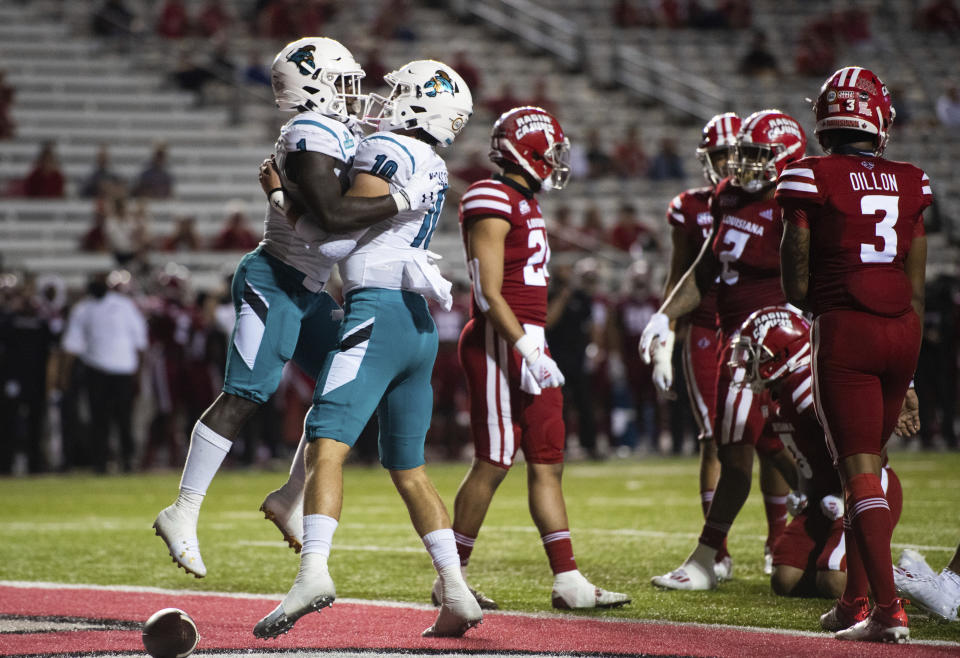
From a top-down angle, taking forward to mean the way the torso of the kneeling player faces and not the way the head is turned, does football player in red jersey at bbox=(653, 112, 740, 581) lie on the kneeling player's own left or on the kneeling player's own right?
on the kneeling player's own right

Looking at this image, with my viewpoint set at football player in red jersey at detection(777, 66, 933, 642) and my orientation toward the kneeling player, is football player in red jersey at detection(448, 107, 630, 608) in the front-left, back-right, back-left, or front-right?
front-left

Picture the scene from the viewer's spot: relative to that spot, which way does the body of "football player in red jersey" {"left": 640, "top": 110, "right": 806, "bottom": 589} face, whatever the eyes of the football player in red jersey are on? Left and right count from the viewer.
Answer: facing the viewer and to the left of the viewer

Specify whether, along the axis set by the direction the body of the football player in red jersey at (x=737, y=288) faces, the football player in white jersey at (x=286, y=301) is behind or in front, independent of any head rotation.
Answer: in front

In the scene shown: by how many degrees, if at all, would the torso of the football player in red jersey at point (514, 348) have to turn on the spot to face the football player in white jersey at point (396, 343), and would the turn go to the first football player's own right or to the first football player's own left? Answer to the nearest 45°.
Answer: approximately 135° to the first football player's own right

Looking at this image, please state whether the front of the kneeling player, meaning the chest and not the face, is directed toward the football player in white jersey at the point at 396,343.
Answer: yes

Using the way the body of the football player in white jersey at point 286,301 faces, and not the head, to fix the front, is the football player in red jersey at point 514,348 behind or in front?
in front

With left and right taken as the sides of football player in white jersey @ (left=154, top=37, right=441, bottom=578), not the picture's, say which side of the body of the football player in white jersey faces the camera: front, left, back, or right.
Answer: right

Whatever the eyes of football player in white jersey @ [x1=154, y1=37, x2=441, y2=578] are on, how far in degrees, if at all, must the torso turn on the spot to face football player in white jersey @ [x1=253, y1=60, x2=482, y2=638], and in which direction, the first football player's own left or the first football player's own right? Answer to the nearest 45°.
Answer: approximately 45° to the first football player's own right
